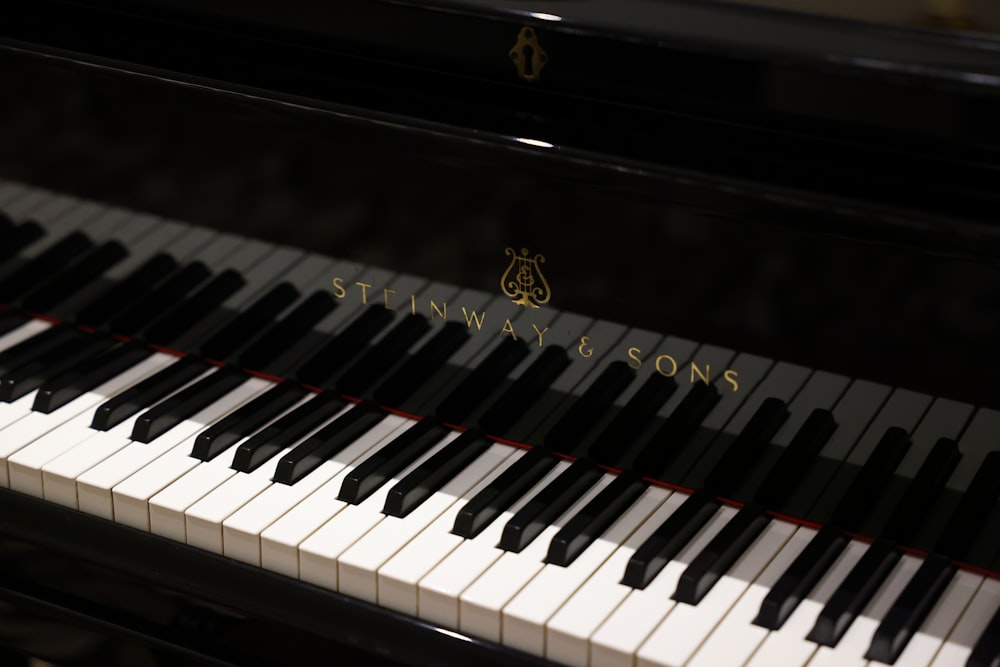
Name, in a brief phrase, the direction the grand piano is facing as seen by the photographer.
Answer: facing the viewer and to the left of the viewer
